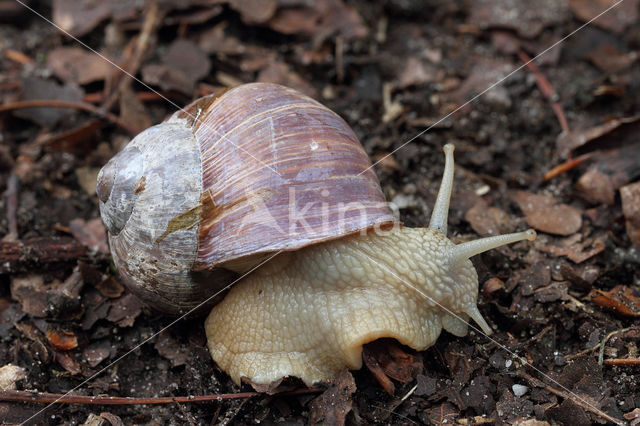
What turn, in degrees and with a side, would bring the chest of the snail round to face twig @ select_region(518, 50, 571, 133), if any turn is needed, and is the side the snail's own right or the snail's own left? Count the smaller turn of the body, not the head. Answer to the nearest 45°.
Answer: approximately 45° to the snail's own left

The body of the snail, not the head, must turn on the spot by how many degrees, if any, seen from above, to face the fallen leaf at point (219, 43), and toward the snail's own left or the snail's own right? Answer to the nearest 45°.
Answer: approximately 90° to the snail's own left

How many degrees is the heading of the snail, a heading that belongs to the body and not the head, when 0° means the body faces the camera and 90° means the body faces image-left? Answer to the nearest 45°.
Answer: approximately 270°

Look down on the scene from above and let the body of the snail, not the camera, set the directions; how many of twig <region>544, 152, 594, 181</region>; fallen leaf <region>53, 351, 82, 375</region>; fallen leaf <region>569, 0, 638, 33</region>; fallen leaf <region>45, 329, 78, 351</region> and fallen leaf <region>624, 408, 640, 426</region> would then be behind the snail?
2

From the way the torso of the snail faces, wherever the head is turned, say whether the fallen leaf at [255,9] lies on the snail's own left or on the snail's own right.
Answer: on the snail's own left

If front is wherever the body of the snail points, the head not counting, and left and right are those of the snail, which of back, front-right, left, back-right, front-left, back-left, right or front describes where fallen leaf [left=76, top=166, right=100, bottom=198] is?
back-left

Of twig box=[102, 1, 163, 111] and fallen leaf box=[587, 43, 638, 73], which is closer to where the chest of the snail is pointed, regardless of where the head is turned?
the fallen leaf

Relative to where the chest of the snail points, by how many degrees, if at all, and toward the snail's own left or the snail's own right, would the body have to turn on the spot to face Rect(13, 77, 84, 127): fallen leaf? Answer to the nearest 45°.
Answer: approximately 135° to the snail's own left

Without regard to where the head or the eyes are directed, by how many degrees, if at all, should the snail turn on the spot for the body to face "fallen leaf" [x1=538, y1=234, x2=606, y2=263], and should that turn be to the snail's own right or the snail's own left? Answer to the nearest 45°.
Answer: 0° — it already faces it

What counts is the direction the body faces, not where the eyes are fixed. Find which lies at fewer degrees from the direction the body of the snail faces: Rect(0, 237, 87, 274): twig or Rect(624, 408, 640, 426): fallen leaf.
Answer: the fallen leaf

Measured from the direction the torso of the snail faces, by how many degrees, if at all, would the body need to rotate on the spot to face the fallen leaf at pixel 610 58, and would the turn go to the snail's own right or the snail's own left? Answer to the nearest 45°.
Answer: approximately 45° to the snail's own left

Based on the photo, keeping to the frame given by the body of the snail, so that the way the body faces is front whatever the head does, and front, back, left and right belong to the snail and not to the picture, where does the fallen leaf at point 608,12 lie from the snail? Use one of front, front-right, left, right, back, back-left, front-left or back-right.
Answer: front-left

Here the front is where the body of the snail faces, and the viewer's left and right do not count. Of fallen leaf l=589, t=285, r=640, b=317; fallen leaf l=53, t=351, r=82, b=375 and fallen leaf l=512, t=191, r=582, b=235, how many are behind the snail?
1
